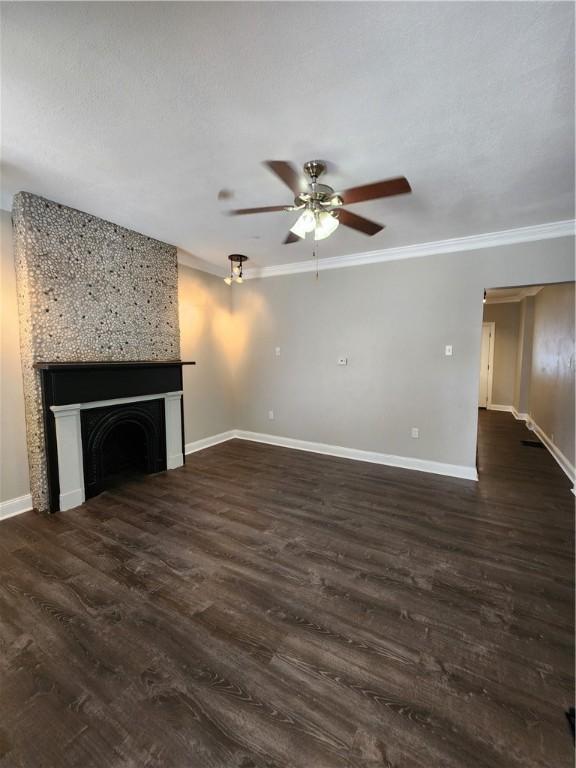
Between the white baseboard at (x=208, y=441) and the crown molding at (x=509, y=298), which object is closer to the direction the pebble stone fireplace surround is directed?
the crown molding

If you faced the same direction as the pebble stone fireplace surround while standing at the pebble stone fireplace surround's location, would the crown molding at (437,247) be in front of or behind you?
in front

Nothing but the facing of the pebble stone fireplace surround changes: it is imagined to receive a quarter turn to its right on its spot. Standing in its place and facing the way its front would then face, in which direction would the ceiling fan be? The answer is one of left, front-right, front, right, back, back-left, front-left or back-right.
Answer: left

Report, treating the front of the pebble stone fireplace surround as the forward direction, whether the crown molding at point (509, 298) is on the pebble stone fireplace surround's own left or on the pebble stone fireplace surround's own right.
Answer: on the pebble stone fireplace surround's own left

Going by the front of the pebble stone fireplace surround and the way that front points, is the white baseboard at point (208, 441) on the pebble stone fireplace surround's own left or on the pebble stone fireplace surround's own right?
on the pebble stone fireplace surround's own left

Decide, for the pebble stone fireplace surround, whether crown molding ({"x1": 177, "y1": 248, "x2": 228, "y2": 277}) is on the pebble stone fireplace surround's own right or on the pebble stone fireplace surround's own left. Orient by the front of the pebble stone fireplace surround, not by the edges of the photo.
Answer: on the pebble stone fireplace surround's own left

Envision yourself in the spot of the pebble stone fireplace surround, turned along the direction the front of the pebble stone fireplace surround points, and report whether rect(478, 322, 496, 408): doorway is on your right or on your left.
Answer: on your left

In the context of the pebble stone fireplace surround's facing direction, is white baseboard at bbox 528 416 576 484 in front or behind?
in front

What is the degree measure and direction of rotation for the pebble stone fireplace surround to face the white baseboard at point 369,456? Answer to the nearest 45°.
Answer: approximately 45° to its left

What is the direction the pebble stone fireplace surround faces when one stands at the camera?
facing the viewer and to the right of the viewer

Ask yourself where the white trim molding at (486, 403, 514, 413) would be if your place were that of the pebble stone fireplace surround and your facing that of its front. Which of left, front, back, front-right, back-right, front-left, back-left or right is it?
front-left
